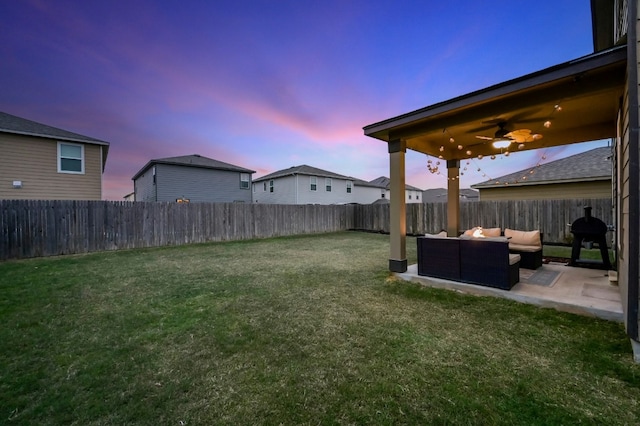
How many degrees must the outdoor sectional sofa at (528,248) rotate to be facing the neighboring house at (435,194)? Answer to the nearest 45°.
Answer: approximately 180°

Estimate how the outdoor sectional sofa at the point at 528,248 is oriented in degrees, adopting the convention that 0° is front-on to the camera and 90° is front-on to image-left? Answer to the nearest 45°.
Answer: approximately 0°

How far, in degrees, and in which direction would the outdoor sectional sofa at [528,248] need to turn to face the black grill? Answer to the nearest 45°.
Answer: approximately 135° to its left

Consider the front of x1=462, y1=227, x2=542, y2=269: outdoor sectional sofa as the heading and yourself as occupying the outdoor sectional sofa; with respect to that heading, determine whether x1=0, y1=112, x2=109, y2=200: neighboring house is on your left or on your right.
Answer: on your right

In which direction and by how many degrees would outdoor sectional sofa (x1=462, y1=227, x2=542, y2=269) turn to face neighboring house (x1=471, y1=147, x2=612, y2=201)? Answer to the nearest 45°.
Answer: approximately 180°

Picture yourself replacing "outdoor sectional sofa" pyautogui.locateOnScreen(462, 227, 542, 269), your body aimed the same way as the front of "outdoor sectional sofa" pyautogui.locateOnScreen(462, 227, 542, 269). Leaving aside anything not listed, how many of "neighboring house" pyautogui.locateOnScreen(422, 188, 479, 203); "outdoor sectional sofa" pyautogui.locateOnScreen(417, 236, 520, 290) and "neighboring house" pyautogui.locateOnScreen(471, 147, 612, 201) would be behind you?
2

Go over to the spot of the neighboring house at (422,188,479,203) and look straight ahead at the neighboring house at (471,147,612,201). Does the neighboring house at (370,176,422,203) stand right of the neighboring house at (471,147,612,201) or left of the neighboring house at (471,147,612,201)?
right

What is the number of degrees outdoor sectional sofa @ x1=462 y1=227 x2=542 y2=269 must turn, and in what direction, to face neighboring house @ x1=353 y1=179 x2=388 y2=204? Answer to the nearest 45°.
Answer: approximately 135° to its right

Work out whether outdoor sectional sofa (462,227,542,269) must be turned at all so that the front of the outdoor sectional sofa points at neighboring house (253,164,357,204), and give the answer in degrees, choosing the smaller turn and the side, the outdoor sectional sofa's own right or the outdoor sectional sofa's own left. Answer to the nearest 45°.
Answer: approximately 135° to the outdoor sectional sofa's own right

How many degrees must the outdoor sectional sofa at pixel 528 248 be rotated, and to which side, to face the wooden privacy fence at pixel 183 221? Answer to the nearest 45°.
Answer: approximately 90° to its right

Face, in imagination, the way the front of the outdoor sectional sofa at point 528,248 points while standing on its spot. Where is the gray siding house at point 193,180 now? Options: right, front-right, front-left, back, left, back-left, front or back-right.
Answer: right
